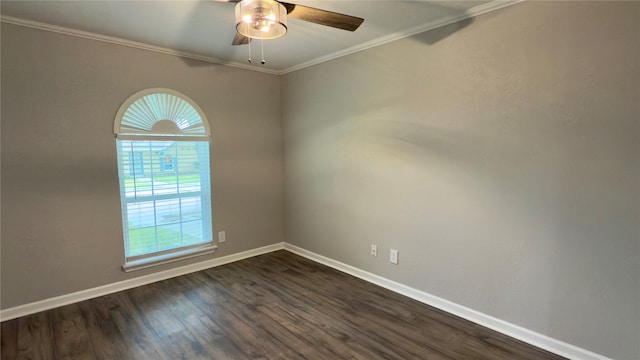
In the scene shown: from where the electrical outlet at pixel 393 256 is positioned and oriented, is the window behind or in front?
in front

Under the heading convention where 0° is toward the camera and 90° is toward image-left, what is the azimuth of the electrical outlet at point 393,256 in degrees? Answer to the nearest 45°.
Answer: approximately 45°
